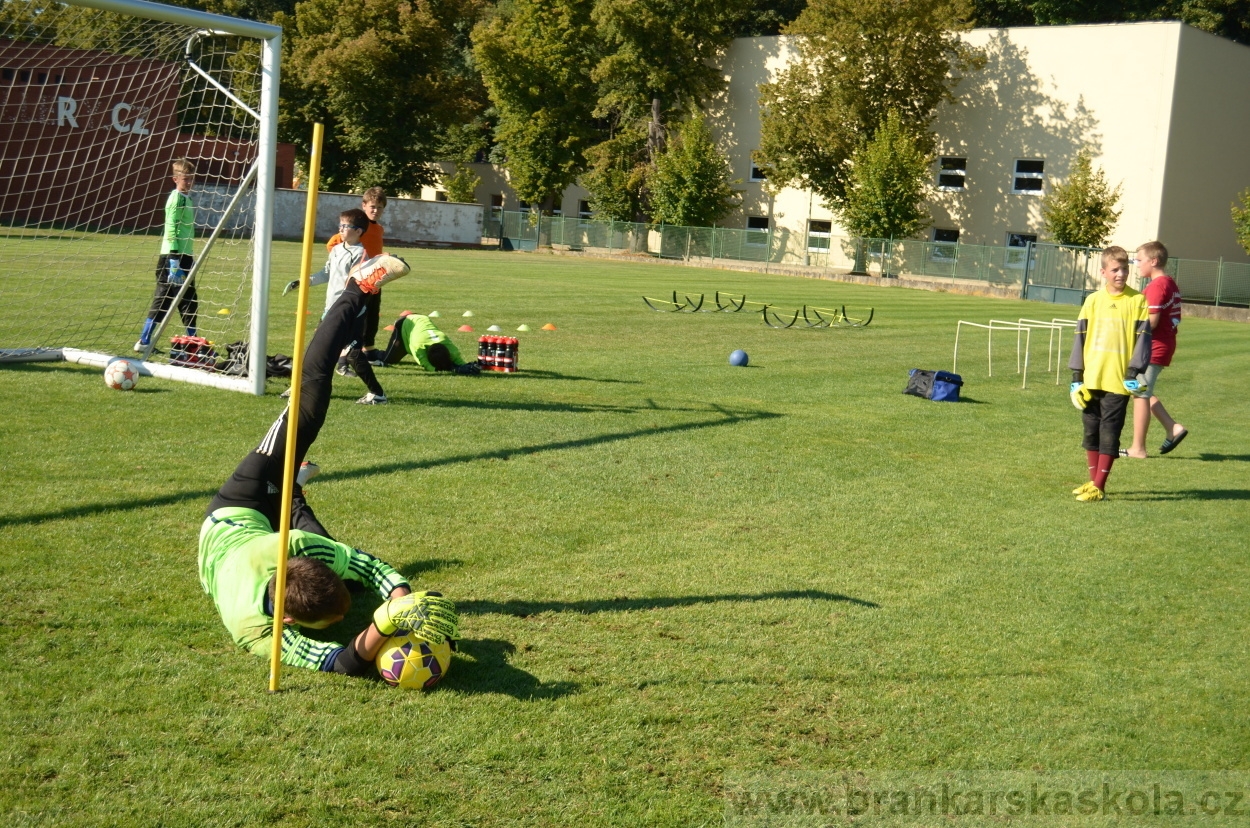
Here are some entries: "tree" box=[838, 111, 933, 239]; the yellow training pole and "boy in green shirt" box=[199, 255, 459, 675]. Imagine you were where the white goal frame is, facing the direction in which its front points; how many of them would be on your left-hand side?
1

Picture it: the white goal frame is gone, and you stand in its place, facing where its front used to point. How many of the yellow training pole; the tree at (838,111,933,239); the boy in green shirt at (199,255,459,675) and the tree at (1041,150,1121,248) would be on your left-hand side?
2

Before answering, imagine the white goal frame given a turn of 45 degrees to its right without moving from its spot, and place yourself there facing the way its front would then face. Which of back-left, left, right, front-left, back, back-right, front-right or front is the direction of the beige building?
back-left

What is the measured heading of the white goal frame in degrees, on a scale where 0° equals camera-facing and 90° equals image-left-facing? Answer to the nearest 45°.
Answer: approximately 315°

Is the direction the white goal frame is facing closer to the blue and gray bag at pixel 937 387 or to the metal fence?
the blue and gray bag

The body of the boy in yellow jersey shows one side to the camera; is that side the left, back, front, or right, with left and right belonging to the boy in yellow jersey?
front

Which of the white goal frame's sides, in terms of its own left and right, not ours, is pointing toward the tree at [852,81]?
left

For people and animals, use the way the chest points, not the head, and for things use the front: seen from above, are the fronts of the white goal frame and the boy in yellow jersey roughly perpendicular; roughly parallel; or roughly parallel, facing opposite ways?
roughly perpendicular

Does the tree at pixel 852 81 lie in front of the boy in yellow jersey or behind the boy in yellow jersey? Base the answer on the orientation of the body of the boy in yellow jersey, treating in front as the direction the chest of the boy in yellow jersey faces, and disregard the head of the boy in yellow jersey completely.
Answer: behind

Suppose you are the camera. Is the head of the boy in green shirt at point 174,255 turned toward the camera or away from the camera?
toward the camera

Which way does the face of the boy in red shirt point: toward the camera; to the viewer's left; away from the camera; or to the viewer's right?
to the viewer's left

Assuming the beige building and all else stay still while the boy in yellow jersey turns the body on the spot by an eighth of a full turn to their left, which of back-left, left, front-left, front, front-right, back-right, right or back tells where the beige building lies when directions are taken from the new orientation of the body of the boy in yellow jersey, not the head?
back-left
